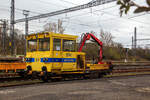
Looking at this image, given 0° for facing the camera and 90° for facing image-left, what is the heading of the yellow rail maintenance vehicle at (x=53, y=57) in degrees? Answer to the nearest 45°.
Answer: approximately 45°
